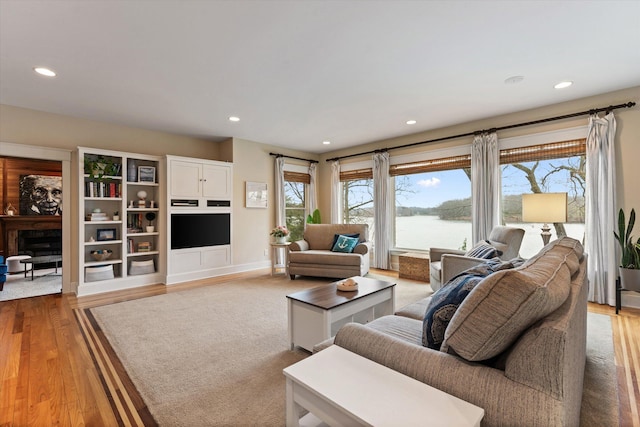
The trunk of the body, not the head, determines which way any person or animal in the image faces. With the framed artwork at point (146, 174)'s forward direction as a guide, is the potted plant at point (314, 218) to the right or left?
on its left

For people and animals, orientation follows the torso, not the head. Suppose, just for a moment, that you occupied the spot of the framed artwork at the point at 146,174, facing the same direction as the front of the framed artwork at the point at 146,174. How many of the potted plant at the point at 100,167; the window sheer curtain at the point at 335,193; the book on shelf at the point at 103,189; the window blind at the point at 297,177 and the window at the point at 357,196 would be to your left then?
3

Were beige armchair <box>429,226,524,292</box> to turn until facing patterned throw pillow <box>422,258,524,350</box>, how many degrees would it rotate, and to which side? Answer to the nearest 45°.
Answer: approximately 45° to its left

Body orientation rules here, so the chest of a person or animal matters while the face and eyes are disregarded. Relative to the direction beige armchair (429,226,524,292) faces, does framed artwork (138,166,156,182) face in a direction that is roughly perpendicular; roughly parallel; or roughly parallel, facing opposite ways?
roughly perpendicular

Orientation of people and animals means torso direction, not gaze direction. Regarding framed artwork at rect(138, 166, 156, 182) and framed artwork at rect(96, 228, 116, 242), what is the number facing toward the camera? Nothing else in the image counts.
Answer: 2

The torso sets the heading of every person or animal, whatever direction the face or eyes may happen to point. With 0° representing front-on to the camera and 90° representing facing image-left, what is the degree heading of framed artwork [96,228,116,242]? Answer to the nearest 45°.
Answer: approximately 0°

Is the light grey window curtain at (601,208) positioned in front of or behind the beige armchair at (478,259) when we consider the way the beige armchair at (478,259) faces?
behind

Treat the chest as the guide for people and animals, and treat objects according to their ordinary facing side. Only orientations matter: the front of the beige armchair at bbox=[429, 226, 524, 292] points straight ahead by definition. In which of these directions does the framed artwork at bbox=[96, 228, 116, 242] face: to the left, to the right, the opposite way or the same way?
to the left

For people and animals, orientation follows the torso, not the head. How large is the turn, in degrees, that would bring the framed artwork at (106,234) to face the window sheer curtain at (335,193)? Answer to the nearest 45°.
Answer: approximately 90° to its left

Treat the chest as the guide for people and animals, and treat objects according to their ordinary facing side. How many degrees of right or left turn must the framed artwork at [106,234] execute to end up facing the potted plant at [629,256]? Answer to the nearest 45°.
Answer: approximately 45° to its left

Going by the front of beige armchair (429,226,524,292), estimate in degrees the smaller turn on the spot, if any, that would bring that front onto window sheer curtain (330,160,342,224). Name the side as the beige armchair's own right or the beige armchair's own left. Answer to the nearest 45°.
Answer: approximately 90° to the beige armchair's own right

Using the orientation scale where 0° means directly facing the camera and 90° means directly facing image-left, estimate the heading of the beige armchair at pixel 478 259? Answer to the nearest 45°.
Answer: approximately 45°
